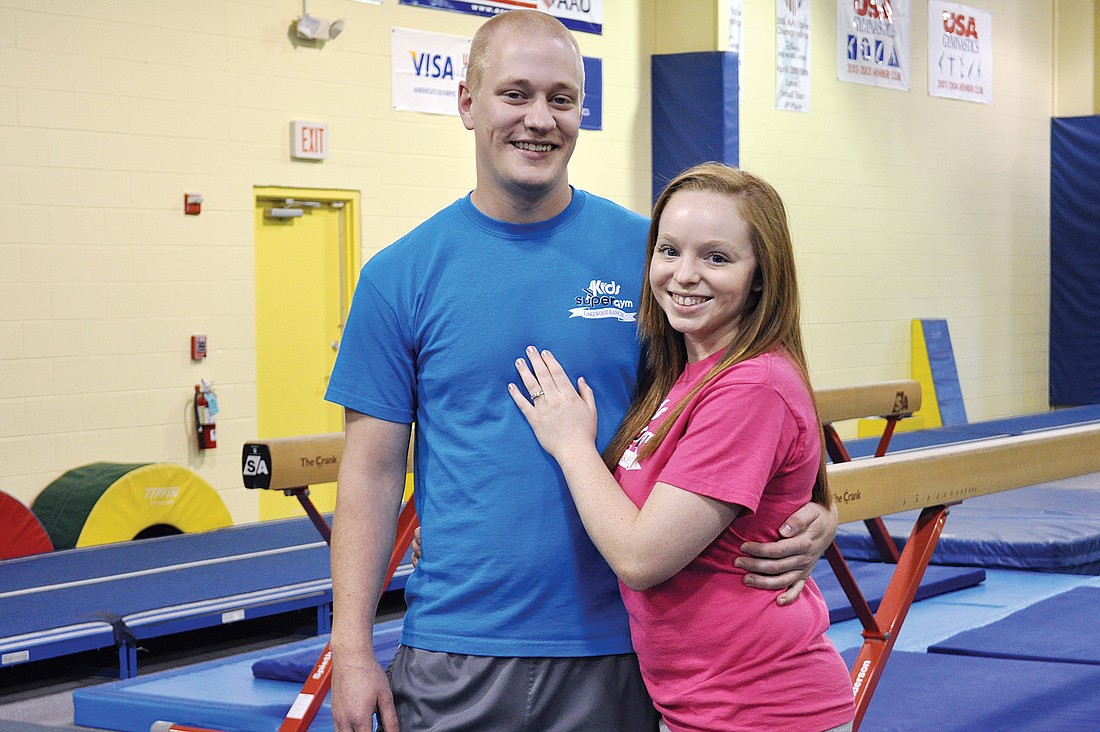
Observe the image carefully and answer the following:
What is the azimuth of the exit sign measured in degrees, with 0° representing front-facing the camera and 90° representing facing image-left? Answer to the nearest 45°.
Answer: approximately 315°

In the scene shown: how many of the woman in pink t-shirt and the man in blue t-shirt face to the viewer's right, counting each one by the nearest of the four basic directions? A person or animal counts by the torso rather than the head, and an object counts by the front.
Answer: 0

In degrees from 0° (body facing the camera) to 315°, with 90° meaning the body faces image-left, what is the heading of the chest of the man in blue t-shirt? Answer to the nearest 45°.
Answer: approximately 0°

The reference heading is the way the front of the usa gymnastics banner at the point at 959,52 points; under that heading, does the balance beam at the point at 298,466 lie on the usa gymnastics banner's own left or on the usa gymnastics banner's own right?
on the usa gymnastics banner's own right

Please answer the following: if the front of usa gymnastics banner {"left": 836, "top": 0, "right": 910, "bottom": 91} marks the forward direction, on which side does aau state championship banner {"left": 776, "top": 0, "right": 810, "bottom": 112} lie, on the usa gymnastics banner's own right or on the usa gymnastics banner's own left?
on the usa gymnastics banner's own right

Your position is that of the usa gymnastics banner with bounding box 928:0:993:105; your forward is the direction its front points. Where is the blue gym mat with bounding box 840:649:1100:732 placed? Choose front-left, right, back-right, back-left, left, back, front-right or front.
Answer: front-right

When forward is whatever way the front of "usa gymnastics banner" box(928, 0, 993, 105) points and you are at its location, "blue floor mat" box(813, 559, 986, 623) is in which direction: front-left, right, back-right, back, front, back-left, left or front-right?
front-right

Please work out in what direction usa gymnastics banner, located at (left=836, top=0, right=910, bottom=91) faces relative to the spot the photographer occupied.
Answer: facing the viewer and to the right of the viewer

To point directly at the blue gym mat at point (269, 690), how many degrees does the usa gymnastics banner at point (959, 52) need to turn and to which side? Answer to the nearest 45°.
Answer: approximately 45° to its right

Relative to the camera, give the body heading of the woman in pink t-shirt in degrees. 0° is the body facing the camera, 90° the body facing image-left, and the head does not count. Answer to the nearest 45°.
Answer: approximately 45°
